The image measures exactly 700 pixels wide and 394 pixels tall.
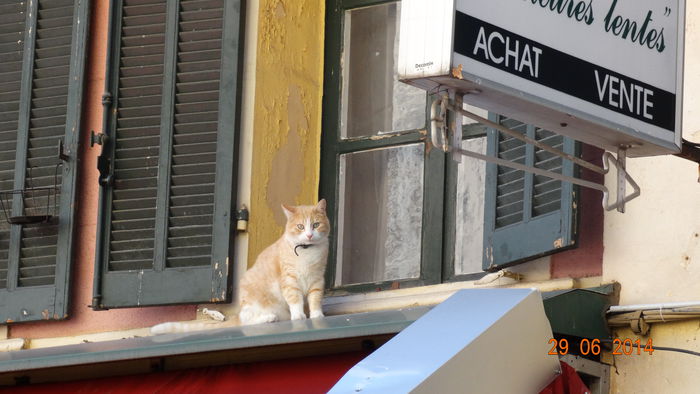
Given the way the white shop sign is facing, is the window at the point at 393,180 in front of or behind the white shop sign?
behind

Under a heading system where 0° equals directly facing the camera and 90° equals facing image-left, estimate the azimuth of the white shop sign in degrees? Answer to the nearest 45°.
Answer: approximately 315°

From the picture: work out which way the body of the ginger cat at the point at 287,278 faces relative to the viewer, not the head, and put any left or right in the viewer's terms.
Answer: facing the viewer and to the right of the viewer

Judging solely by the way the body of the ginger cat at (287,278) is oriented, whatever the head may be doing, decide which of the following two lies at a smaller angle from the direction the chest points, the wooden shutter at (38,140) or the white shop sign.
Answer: the white shop sign

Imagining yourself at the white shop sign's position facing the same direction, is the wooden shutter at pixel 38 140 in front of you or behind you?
behind
